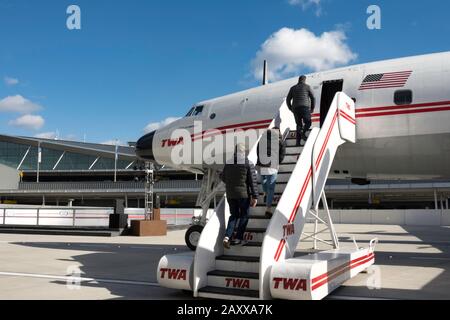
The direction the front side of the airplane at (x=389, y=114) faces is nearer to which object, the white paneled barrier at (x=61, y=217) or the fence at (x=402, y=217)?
the white paneled barrier

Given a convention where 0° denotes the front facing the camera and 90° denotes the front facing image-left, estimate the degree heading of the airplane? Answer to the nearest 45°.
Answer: approximately 135°

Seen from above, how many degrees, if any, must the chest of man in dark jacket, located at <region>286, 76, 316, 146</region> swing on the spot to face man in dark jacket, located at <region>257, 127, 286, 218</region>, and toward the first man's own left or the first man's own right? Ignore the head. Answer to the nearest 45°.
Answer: approximately 135° to the first man's own left

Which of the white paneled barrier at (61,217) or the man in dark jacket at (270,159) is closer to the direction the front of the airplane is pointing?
the white paneled barrier

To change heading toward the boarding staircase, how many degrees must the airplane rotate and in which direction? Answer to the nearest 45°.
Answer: approximately 90° to its left

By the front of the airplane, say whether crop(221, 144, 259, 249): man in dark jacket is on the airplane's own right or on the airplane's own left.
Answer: on the airplane's own left

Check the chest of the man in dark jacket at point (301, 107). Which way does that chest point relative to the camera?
away from the camera

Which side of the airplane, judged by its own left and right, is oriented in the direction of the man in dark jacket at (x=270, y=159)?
left

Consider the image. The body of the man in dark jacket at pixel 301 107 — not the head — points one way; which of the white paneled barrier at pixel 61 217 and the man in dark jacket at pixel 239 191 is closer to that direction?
the white paneled barrier

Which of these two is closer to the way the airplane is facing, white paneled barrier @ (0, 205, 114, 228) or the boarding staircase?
the white paneled barrier

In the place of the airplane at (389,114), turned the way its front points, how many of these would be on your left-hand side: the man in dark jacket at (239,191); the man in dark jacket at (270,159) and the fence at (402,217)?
2
